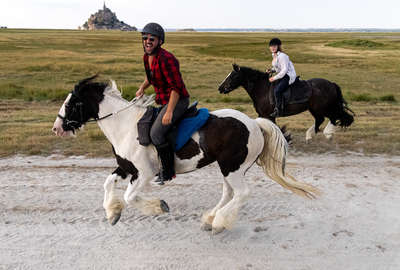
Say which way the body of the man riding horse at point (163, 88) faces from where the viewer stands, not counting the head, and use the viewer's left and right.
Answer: facing the viewer and to the left of the viewer

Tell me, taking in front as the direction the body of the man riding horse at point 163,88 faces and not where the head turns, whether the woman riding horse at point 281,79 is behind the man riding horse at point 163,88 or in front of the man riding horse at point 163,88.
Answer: behind

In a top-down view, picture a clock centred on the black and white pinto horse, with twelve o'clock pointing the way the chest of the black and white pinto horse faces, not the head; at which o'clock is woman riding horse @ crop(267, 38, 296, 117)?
The woman riding horse is roughly at 4 o'clock from the black and white pinto horse.

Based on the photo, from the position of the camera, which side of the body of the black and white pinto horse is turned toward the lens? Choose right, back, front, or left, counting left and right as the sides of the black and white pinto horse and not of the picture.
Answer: left
